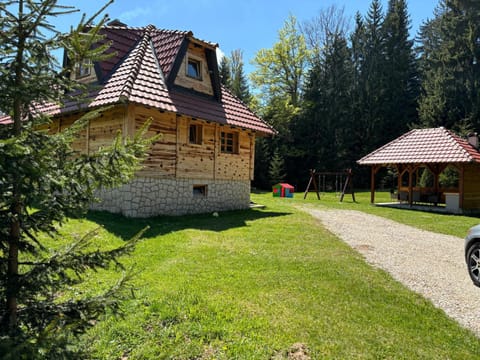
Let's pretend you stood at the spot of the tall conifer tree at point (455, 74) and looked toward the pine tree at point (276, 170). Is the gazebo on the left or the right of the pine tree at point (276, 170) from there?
left

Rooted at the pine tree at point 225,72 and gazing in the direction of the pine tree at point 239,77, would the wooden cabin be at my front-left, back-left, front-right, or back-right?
back-right
